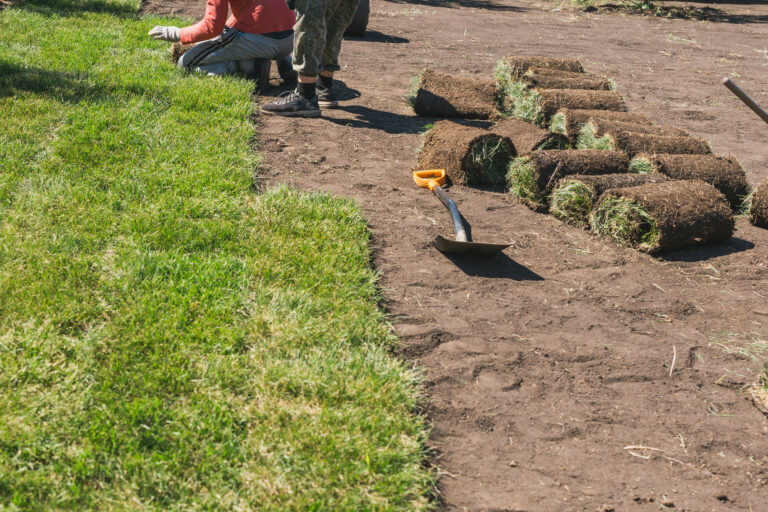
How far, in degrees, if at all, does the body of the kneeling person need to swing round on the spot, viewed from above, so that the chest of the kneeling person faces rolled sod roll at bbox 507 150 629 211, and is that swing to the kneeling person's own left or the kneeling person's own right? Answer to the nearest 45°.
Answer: approximately 135° to the kneeling person's own left

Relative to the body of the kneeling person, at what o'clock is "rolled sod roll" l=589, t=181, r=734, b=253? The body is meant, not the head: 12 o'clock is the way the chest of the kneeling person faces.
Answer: The rolled sod roll is roughly at 8 o'clock from the kneeling person.

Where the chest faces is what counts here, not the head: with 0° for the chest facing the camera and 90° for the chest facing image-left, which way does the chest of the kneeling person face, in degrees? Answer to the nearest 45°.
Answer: approximately 90°

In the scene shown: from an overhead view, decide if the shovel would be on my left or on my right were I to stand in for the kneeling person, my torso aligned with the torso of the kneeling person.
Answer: on my left

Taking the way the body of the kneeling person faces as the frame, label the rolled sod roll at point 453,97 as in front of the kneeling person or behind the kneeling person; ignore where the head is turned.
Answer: behind

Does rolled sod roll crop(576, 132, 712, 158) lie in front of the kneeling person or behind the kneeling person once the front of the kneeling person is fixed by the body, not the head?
behind

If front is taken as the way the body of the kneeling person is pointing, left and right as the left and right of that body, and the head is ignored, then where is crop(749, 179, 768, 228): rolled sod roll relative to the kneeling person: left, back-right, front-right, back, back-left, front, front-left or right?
back-left

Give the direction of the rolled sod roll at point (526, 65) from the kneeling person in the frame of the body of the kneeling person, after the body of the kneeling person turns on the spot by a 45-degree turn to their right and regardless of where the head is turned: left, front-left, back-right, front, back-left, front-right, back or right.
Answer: back-right

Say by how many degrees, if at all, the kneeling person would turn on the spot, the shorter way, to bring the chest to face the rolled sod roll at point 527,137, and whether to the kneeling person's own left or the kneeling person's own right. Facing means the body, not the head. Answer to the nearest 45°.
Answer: approximately 135° to the kneeling person's own left

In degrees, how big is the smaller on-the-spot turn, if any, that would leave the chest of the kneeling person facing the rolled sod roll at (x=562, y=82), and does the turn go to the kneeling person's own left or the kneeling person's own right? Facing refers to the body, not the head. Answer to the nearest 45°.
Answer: approximately 180°
